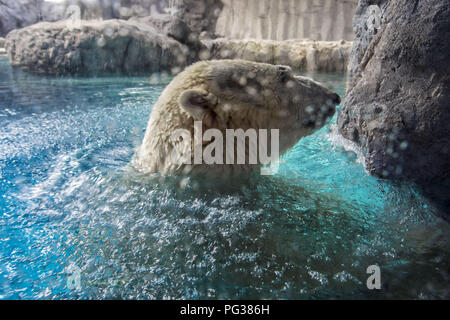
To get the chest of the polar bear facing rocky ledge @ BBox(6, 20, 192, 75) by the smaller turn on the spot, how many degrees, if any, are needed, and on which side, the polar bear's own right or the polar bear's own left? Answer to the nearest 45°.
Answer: approximately 135° to the polar bear's own left

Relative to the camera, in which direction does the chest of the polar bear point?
to the viewer's right
